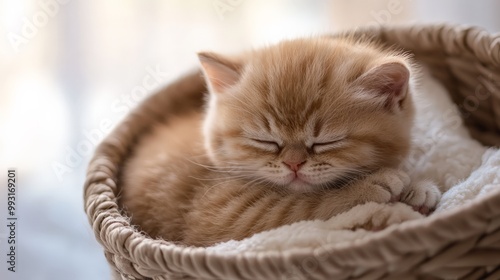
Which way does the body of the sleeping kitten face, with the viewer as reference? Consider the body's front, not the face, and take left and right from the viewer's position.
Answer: facing the viewer and to the right of the viewer
